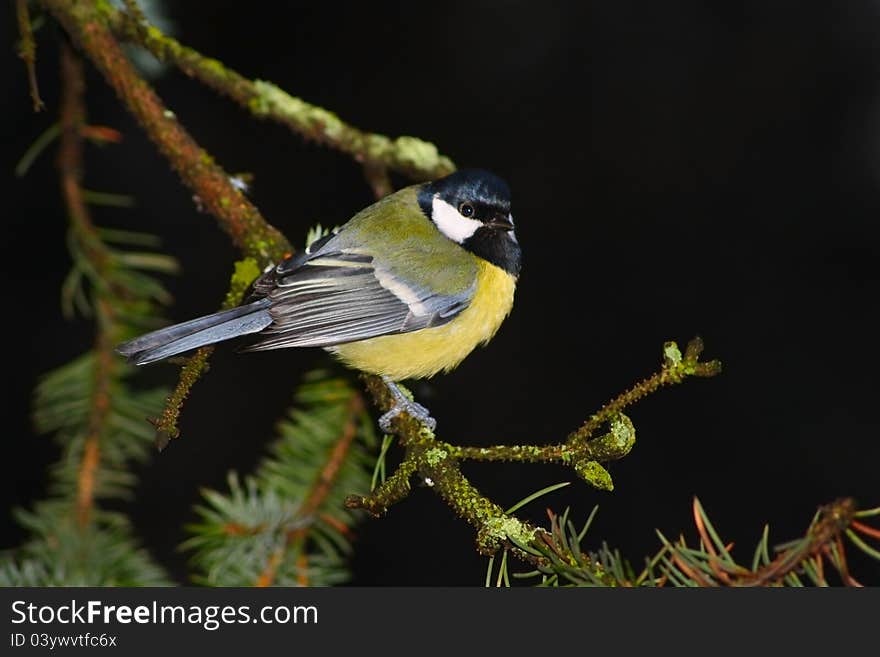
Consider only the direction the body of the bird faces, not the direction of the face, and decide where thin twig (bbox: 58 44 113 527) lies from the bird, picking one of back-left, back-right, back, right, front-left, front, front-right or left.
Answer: back

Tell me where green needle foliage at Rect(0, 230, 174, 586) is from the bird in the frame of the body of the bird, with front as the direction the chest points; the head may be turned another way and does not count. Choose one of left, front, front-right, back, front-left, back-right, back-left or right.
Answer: back

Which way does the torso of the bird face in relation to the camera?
to the viewer's right
